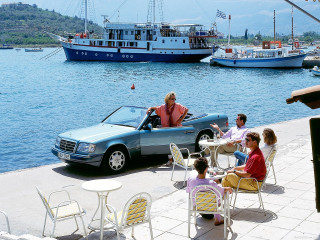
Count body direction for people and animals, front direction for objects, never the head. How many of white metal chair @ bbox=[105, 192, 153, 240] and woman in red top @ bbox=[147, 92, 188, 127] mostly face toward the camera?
1

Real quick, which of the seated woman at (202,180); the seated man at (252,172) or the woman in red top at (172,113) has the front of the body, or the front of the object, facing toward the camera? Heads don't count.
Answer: the woman in red top

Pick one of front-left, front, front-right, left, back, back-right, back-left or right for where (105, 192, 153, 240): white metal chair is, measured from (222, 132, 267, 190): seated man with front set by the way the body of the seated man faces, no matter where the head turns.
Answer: front-left

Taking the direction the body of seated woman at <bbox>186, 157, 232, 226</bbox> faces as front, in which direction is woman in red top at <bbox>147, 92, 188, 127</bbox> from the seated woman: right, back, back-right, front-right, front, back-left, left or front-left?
front

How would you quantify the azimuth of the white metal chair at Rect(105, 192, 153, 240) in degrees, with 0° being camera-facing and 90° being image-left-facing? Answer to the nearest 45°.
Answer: approximately 135°

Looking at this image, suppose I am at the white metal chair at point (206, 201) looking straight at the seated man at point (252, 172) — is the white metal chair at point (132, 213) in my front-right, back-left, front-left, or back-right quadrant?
back-left

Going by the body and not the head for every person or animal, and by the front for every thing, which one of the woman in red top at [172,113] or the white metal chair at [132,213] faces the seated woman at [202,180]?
the woman in red top

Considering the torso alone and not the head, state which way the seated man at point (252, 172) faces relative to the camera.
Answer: to the viewer's left

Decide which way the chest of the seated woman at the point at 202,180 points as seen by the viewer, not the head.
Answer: away from the camera

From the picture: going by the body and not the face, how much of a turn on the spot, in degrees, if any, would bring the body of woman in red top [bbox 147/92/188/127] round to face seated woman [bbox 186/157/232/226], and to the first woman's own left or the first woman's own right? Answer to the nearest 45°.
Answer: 0° — they already face them

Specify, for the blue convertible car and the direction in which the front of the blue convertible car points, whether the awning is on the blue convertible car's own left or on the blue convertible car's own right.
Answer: on the blue convertible car's own left

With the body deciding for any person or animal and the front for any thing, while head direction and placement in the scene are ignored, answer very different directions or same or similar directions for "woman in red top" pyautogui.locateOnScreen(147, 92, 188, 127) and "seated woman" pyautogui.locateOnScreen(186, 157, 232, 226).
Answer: very different directions

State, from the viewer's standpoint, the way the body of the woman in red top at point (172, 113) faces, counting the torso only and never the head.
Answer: toward the camera

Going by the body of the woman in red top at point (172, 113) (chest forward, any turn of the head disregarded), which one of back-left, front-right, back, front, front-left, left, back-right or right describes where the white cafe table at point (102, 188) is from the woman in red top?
front

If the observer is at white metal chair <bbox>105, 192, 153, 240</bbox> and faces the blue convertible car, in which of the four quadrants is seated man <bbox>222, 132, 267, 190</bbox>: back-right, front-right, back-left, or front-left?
front-right

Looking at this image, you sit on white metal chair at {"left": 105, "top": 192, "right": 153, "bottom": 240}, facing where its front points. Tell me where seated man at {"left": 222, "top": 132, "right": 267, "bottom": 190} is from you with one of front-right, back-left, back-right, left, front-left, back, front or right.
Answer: right
